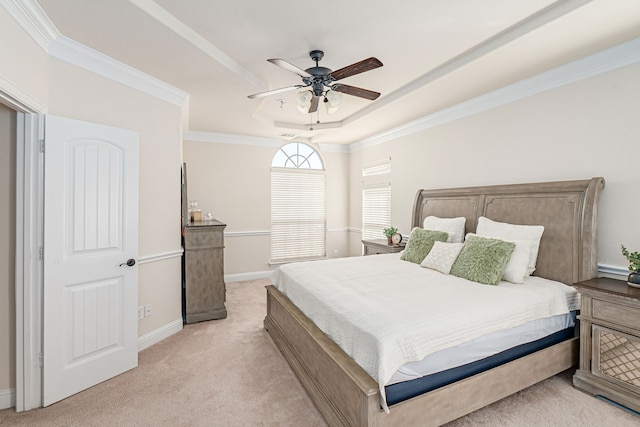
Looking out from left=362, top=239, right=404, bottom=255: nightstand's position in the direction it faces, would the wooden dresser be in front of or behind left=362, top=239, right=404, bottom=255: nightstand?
in front

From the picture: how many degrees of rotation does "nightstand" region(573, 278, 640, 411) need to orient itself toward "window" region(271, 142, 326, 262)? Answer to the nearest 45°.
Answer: approximately 45° to its right

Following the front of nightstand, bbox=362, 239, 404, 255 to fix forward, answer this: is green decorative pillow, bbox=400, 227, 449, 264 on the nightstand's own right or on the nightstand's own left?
on the nightstand's own left

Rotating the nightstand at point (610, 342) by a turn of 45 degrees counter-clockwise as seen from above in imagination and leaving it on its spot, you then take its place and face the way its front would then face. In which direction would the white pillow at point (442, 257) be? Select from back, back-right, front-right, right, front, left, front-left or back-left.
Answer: right

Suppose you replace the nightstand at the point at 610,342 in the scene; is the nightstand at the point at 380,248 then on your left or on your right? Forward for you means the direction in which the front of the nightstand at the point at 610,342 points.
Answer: on your right

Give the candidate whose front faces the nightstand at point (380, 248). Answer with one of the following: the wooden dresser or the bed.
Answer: the wooden dresser

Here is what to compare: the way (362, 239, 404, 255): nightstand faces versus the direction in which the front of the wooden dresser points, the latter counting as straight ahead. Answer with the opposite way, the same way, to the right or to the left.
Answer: the opposite way

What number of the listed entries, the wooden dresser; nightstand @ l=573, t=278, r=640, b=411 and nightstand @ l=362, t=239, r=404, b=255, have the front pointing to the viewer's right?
1

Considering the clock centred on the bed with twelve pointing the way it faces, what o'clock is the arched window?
The arched window is roughly at 3 o'clock from the bed.

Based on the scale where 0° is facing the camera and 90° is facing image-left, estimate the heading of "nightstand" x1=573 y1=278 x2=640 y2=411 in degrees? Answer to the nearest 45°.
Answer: approximately 45°

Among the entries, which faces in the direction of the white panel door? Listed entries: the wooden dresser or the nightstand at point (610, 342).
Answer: the nightstand

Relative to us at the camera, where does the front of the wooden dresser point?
facing to the right of the viewer
